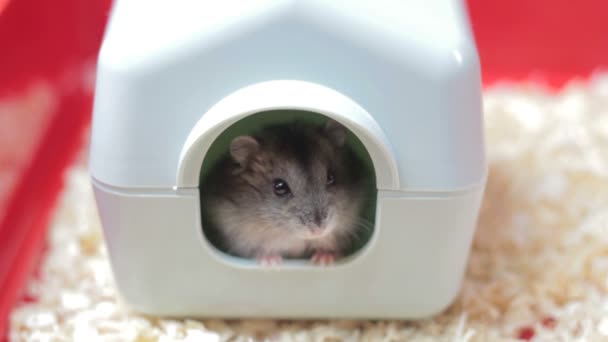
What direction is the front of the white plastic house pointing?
toward the camera
